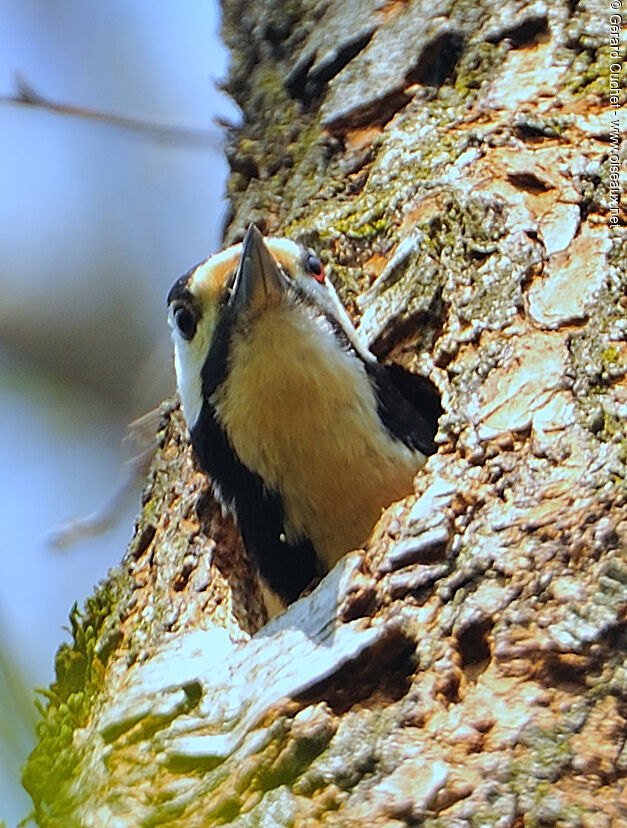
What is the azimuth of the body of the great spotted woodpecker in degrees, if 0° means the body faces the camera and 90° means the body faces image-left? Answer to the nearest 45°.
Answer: approximately 0°
